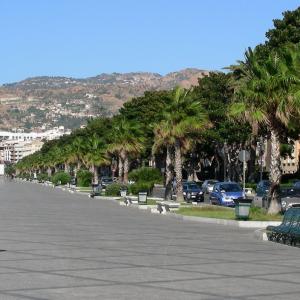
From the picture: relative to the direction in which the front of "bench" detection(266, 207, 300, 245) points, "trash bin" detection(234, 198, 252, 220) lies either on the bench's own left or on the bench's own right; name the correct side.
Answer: on the bench's own right

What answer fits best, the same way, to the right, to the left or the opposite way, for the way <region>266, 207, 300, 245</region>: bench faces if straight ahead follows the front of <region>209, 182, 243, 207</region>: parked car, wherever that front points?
to the right

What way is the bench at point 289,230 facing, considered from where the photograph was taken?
facing the viewer and to the left of the viewer

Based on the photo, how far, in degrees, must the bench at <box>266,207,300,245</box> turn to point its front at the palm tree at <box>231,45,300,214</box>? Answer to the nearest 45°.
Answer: approximately 135° to its right

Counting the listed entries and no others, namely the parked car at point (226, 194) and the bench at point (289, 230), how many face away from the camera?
0

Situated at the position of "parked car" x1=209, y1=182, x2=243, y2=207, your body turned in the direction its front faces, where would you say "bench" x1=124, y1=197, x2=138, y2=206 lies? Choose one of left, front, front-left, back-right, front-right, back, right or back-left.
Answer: back-right

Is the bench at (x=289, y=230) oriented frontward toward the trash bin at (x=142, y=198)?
no

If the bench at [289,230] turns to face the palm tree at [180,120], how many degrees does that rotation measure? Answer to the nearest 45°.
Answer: approximately 135° to its right

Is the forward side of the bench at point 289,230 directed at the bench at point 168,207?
no

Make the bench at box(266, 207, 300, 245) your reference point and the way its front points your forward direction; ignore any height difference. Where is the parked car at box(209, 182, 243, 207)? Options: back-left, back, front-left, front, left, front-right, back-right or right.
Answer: back-right
